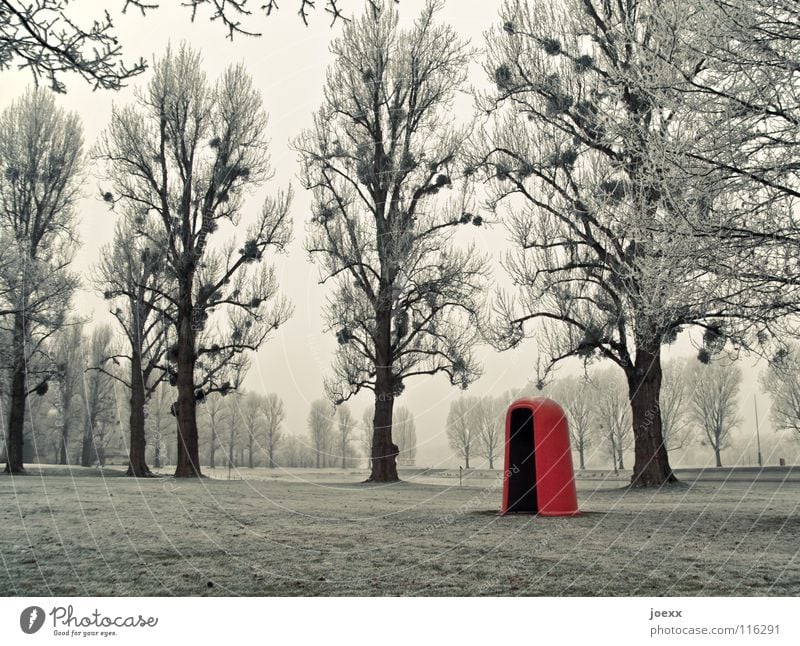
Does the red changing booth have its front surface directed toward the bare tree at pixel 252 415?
no

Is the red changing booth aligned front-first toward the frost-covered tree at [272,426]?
no

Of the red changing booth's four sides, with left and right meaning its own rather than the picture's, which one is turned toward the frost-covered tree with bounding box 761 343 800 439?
back

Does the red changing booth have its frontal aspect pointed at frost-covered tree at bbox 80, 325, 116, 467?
no

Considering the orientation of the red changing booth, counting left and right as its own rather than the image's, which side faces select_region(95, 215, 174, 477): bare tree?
right

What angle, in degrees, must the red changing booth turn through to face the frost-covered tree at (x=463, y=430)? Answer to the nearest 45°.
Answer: approximately 135° to its right

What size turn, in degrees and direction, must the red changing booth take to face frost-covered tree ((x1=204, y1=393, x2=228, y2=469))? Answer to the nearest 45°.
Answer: approximately 90° to its right

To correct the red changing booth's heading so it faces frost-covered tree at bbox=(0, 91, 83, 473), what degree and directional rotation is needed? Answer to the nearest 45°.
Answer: approximately 45° to its right

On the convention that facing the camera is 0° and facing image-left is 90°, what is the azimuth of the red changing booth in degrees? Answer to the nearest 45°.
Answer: approximately 45°

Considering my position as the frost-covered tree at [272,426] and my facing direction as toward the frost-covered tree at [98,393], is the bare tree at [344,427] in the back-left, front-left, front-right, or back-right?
back-right

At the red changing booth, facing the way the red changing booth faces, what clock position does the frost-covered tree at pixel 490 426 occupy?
The frost-covered tree is roughly at 4 o'clock from the red changing booth.

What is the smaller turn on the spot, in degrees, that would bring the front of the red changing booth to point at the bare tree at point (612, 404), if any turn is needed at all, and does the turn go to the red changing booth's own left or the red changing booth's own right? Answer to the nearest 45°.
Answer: approximately 135° to the red changing booth's own right
